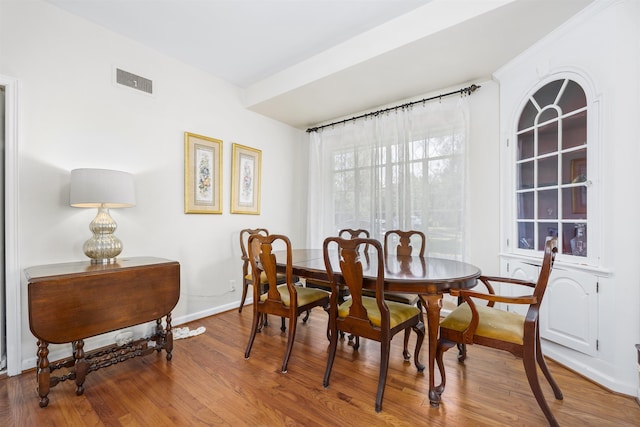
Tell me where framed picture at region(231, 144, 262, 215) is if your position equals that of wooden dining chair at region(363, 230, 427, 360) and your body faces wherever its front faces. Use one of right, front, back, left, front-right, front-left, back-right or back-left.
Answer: front-right

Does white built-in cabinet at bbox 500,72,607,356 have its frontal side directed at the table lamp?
yes

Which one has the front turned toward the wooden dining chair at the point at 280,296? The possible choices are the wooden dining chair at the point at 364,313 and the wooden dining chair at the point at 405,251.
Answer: the wooden dining chair at the point at 405,251

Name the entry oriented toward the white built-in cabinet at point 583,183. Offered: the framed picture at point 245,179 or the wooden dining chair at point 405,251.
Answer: the framed picture

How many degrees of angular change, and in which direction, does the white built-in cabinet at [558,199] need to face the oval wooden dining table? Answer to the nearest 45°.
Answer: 0° — it already faces it

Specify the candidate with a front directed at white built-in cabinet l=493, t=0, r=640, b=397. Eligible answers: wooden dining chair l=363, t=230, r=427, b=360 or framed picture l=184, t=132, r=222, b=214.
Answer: the framed picture

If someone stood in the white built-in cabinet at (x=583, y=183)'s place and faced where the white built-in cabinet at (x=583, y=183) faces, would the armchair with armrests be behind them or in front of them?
in front

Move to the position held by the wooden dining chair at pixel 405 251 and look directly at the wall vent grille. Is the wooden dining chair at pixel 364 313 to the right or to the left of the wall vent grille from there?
left

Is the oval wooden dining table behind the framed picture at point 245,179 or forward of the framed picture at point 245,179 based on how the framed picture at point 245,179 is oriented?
forward

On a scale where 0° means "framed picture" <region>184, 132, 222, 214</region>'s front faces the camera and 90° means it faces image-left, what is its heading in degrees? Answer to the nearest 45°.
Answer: approximately 315°

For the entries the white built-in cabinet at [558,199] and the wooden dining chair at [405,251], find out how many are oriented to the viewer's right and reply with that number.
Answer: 0
